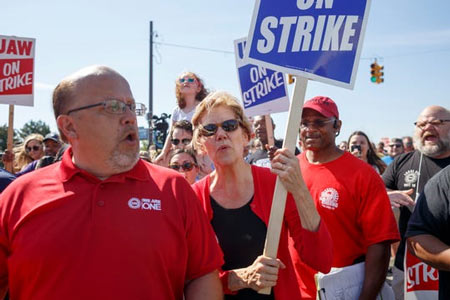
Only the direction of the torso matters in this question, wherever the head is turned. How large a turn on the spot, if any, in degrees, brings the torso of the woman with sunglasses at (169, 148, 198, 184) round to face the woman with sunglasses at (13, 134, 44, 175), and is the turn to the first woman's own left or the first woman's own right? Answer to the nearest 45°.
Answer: approximately 135° to the first woman's own right

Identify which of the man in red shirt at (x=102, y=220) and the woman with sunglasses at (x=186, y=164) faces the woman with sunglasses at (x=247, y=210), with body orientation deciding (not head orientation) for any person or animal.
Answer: the woman with sunglasses at (x=186, y=164)

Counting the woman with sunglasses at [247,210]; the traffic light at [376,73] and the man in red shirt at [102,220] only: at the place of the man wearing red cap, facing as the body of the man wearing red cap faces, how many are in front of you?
2

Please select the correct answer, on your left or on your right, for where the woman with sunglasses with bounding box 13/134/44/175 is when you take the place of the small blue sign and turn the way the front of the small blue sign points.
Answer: on your right

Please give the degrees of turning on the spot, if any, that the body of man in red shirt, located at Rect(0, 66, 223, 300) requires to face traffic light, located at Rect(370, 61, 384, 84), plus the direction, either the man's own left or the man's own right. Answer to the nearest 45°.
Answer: approximately 135° to the man's own left

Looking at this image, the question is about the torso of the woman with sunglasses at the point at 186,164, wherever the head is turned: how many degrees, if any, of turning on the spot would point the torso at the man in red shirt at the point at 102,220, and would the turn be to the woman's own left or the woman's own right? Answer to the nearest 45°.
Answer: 0° — they already face them

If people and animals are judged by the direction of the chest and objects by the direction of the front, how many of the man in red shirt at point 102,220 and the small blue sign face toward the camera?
2

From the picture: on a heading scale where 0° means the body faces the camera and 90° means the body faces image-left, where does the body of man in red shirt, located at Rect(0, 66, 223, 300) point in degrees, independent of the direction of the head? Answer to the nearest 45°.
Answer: approximately 0°

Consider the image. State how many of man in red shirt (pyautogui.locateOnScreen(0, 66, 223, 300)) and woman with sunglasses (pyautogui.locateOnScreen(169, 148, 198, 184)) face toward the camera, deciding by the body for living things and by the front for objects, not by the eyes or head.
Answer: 2

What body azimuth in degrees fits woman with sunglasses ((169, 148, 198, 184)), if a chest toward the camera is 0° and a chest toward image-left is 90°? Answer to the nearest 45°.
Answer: approximately 0°
